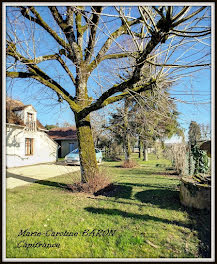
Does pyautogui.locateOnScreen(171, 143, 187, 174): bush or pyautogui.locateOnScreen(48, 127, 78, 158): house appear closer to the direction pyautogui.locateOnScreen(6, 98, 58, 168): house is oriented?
the bush

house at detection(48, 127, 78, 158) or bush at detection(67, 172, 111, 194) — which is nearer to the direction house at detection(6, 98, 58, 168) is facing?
the bush

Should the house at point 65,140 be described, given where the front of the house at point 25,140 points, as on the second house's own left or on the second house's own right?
on the second house's own left

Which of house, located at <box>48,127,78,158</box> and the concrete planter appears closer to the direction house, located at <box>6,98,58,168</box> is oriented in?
the concrete planter

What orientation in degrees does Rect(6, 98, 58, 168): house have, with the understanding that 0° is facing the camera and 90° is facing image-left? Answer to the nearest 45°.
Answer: approximately 315°
